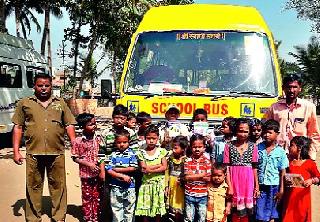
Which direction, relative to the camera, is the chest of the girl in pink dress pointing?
toward the camera

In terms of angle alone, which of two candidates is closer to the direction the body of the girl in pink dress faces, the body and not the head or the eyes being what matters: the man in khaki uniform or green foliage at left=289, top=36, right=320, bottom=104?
the man in khaki uniform

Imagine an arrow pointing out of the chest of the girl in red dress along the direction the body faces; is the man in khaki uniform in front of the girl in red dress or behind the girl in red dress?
in front

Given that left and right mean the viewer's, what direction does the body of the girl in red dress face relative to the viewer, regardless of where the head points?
facing the viewer and to the left of the viewer

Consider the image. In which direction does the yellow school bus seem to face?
toward the camera

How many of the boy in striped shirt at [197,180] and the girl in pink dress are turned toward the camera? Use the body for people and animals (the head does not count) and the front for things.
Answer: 2
